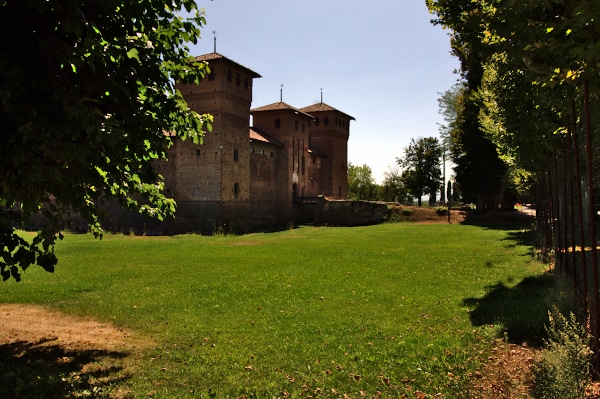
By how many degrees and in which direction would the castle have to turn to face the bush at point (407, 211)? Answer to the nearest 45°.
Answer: approximately 45° to its left

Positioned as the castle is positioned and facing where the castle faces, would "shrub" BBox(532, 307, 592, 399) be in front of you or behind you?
in front

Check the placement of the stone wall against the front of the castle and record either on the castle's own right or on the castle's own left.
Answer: on the castle's own left

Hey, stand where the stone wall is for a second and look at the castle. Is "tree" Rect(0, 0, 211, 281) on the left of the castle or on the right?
left

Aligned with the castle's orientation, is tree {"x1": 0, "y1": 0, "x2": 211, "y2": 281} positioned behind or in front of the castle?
in front
